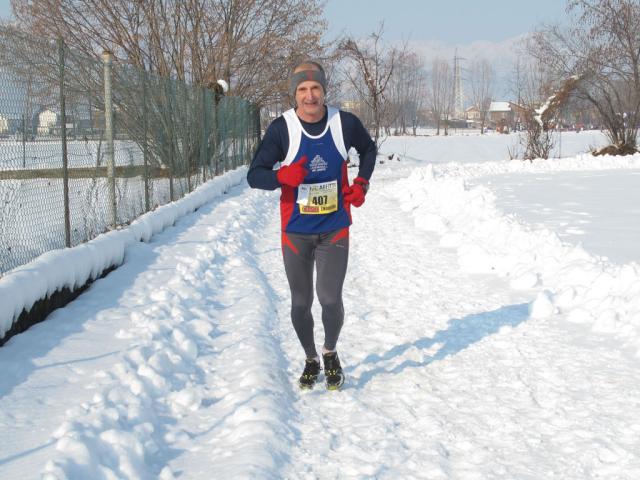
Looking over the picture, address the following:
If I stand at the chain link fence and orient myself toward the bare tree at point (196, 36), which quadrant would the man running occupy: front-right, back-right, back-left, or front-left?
back-right

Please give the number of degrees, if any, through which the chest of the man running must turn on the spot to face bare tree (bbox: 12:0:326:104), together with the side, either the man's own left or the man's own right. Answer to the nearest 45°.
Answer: approximately 180°

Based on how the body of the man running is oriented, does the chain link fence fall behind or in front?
behind

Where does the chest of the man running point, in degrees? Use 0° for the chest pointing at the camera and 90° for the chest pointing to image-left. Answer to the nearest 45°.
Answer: approximately 0°
